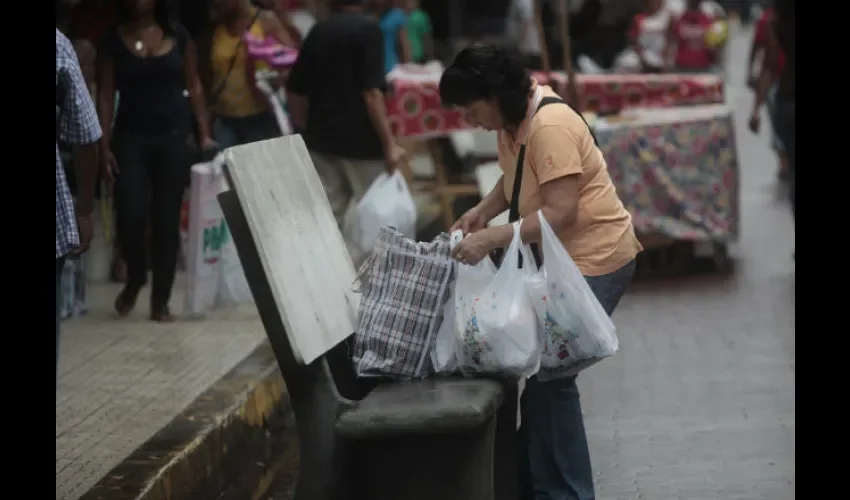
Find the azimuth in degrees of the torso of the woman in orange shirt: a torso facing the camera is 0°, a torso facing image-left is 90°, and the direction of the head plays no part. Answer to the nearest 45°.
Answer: approximately 90°

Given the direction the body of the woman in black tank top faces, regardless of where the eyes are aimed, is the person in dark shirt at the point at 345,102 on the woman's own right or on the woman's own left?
on the woman's own left

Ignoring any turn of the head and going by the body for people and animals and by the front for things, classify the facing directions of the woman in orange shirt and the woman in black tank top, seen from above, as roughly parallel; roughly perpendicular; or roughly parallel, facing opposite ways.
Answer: roughly perpendicular

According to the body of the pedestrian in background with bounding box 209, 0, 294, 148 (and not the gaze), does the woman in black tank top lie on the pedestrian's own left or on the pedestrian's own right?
on the pedestrian's own right

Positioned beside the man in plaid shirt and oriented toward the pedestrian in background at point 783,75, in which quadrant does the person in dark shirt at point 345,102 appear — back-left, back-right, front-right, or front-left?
front-left

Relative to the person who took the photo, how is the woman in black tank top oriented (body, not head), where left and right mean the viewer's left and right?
facing the viewer
